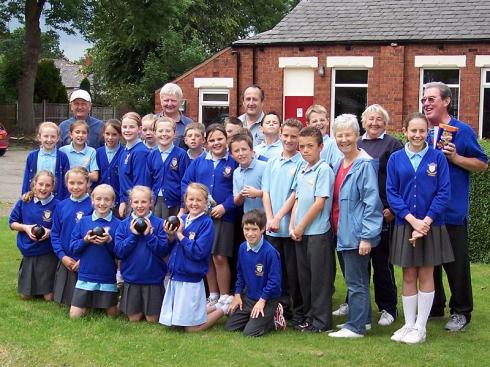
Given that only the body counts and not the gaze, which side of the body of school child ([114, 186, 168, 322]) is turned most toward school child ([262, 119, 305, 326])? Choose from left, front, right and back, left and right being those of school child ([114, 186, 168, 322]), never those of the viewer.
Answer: left

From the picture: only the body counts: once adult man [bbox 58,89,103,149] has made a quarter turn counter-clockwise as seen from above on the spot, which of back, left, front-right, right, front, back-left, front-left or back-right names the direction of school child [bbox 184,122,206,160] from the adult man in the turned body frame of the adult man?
front-right

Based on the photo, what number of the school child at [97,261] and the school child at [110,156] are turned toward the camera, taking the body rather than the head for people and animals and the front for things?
2

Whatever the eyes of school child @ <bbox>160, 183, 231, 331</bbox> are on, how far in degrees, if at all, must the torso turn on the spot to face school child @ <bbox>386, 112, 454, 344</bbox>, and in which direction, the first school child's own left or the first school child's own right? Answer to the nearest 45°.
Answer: approximately 135° to the first school child's own left

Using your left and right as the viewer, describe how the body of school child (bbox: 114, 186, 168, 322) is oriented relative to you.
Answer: facing the viewer

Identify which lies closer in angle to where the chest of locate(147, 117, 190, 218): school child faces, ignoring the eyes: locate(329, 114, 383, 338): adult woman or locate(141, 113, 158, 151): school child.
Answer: the adult woman

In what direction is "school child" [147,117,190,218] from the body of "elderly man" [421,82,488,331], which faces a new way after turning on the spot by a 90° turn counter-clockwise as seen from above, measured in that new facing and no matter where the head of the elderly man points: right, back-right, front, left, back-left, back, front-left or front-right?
back-right

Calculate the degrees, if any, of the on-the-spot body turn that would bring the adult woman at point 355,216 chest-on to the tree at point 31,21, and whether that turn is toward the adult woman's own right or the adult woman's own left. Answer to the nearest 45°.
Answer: approximately 90° to the adult woman's own right

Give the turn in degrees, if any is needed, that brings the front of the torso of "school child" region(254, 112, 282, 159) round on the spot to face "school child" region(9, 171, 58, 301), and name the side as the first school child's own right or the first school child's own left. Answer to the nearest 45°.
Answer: approximately 90° to the first school child's own right

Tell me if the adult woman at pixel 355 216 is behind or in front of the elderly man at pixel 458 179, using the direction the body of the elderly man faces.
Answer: in front

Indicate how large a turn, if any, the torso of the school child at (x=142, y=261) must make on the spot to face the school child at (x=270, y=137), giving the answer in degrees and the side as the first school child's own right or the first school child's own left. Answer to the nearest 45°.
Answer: approximately 90° to the first school child's own left

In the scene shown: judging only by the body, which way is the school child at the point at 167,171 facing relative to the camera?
toward the camera
